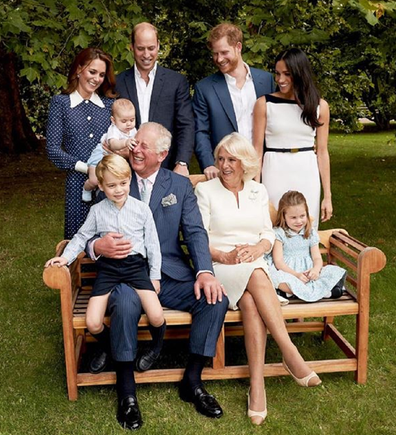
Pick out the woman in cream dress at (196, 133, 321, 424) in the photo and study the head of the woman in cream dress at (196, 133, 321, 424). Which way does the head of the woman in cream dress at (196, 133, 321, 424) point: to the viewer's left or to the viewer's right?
to the viewer's left

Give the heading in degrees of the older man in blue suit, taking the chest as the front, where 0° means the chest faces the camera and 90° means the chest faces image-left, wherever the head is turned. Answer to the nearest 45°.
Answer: approximately 0°

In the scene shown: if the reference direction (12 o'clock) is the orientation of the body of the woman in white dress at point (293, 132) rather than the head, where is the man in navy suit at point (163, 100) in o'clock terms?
The man in navy suit is roughly at 3 o'clock from the woman in white dress.

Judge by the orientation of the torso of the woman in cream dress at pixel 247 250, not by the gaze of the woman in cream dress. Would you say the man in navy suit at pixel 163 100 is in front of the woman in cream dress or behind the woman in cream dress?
behind

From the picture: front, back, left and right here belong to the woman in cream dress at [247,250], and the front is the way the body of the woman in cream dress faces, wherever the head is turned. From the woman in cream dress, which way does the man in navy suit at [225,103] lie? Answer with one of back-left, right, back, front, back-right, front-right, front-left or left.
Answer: back

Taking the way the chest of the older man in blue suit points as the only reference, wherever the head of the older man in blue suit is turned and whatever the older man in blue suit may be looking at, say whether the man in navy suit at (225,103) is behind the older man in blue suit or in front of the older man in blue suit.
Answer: behind

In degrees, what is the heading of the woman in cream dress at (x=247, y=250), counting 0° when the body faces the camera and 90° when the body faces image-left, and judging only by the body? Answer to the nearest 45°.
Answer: approximately 0°
